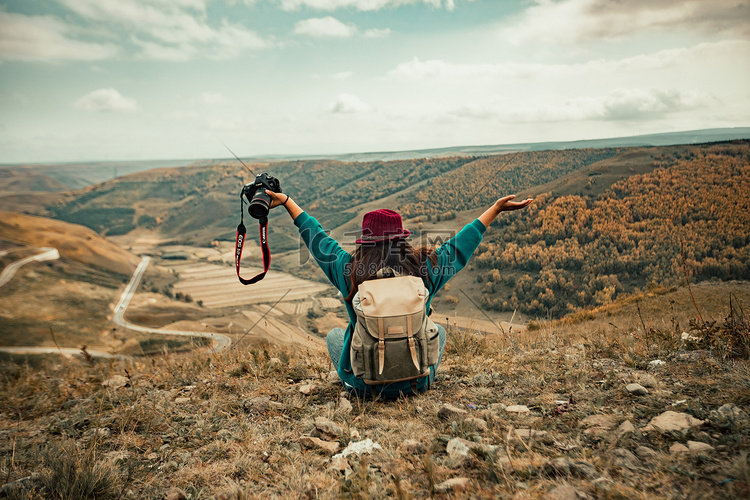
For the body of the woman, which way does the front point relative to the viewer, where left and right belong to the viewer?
facing away from the viewer

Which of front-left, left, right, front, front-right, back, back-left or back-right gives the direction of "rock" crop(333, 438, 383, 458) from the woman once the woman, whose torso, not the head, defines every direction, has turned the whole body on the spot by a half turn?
front

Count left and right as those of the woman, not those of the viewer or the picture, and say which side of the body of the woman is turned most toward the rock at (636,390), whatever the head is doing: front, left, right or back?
right

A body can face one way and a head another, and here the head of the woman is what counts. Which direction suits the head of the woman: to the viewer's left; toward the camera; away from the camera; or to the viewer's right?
away from the camera

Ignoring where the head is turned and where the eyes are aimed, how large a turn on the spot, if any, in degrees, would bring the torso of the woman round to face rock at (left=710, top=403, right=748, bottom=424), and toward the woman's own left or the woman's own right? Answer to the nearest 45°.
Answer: approximately 135° to the woman's own right

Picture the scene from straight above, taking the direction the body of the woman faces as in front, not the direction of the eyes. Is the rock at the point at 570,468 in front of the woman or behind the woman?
behind

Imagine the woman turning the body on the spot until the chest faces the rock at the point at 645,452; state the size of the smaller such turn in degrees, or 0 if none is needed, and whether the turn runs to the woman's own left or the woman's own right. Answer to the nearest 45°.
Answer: approximately 135° to the woman's own right
